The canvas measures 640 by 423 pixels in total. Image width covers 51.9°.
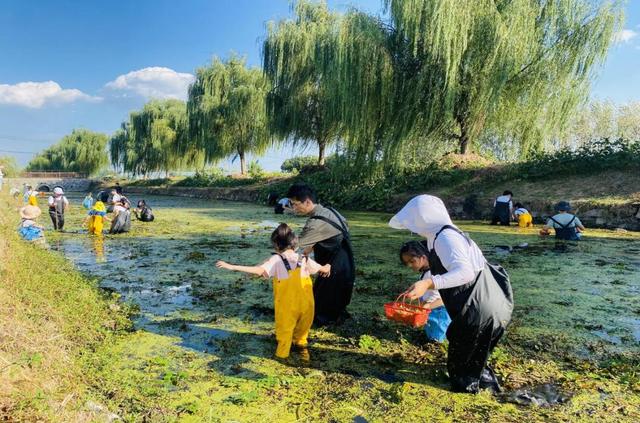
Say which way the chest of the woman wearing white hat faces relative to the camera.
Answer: to the viewer's left

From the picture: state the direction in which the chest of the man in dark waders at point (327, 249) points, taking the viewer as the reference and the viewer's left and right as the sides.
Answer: facing to the left of the viewer

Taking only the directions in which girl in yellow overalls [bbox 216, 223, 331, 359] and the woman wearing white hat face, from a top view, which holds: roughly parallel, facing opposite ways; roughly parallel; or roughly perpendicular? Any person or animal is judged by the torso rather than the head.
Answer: roughly perpendicular

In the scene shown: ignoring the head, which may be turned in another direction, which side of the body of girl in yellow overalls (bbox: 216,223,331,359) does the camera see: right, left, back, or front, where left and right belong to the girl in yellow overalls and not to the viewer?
back

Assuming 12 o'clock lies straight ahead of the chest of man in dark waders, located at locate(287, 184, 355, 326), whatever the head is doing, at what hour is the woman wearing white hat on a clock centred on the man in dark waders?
The woman wearing white hat is roughly at 8 o'clock from the man in dark waders.

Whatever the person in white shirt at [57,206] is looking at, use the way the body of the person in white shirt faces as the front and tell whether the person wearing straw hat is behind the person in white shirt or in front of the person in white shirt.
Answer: in front

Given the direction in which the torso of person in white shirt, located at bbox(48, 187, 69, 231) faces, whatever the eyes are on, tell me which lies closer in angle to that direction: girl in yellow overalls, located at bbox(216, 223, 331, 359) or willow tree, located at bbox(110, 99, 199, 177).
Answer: the girl in yellow overalls

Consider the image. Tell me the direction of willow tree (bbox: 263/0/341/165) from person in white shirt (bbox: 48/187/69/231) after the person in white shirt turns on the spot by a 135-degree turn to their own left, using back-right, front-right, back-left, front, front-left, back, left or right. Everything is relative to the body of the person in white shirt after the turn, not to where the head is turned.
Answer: front

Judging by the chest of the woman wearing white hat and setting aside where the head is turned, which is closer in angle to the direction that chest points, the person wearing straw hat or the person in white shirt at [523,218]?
the person wearing straw hat

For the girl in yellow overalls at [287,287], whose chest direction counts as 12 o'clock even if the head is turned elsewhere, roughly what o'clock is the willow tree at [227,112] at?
The willow tree is roughly at 12 o'clock from the girl in yellow overalls.

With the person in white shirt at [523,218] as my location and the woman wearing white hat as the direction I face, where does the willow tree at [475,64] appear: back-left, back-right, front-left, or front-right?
back-right
